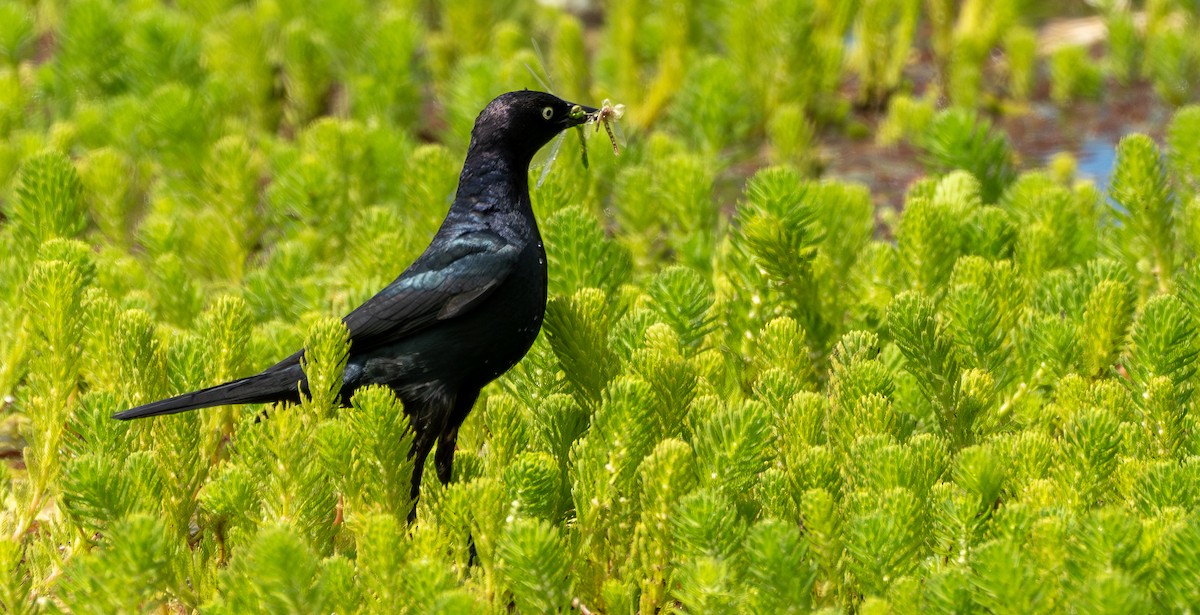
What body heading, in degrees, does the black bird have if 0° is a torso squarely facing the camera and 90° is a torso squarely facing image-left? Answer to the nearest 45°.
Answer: approximately 270°
